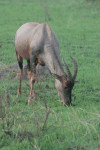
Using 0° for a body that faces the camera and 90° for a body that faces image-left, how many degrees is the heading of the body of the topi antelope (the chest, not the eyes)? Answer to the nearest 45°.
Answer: approximately 315°
